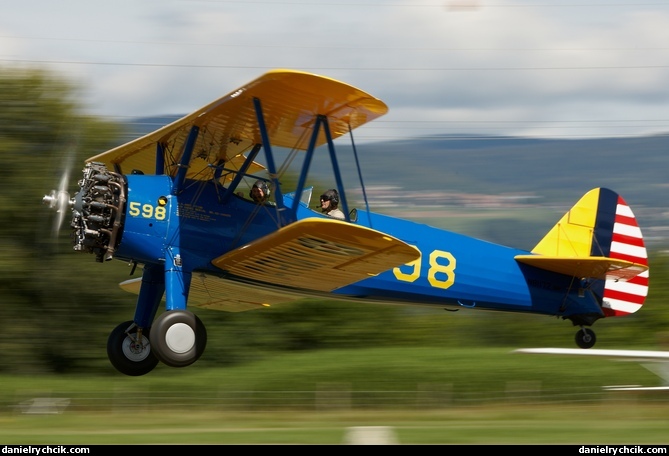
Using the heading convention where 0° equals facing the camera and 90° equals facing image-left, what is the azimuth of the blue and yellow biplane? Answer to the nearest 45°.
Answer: approximately 90°

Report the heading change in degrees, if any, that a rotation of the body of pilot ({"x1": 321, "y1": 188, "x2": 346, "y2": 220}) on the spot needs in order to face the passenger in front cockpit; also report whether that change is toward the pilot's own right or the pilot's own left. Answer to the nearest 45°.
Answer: approximately 45° to the pilot's own left

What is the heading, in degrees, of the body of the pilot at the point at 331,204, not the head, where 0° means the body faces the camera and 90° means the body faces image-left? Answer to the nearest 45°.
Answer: approximately 90°
